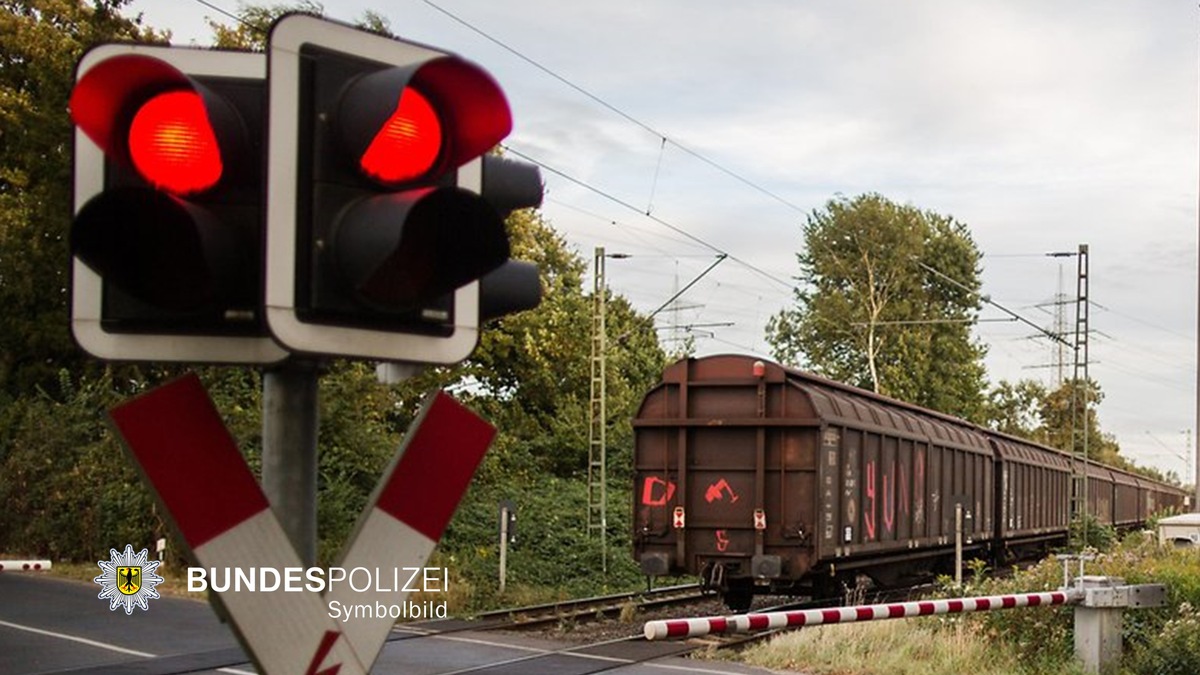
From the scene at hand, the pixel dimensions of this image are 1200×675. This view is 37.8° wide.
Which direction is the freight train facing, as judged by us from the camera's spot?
facing away from the viewer and to the right of the viewer

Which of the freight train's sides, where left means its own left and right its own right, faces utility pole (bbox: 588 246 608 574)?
back

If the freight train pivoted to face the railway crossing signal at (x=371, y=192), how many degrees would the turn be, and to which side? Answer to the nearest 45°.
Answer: approximately 135° to its right

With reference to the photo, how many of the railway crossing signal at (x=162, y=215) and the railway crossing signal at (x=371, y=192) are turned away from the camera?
0

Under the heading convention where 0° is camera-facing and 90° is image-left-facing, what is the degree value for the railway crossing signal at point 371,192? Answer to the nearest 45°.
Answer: approximately 315°

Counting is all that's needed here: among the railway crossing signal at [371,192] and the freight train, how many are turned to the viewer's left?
0

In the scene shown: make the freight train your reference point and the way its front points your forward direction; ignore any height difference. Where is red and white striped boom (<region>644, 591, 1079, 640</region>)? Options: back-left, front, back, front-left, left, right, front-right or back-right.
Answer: back-right

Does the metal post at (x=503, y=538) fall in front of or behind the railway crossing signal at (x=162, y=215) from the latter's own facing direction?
behind

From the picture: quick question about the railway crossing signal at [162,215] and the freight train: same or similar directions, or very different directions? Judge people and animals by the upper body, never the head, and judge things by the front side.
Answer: very different directions

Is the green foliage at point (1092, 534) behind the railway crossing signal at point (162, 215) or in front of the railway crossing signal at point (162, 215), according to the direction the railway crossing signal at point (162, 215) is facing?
behind

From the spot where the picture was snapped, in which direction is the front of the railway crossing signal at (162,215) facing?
facing the viewer and to the left of the viewer

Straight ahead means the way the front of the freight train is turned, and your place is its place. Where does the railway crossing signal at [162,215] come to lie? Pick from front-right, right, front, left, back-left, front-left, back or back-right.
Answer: back-right
